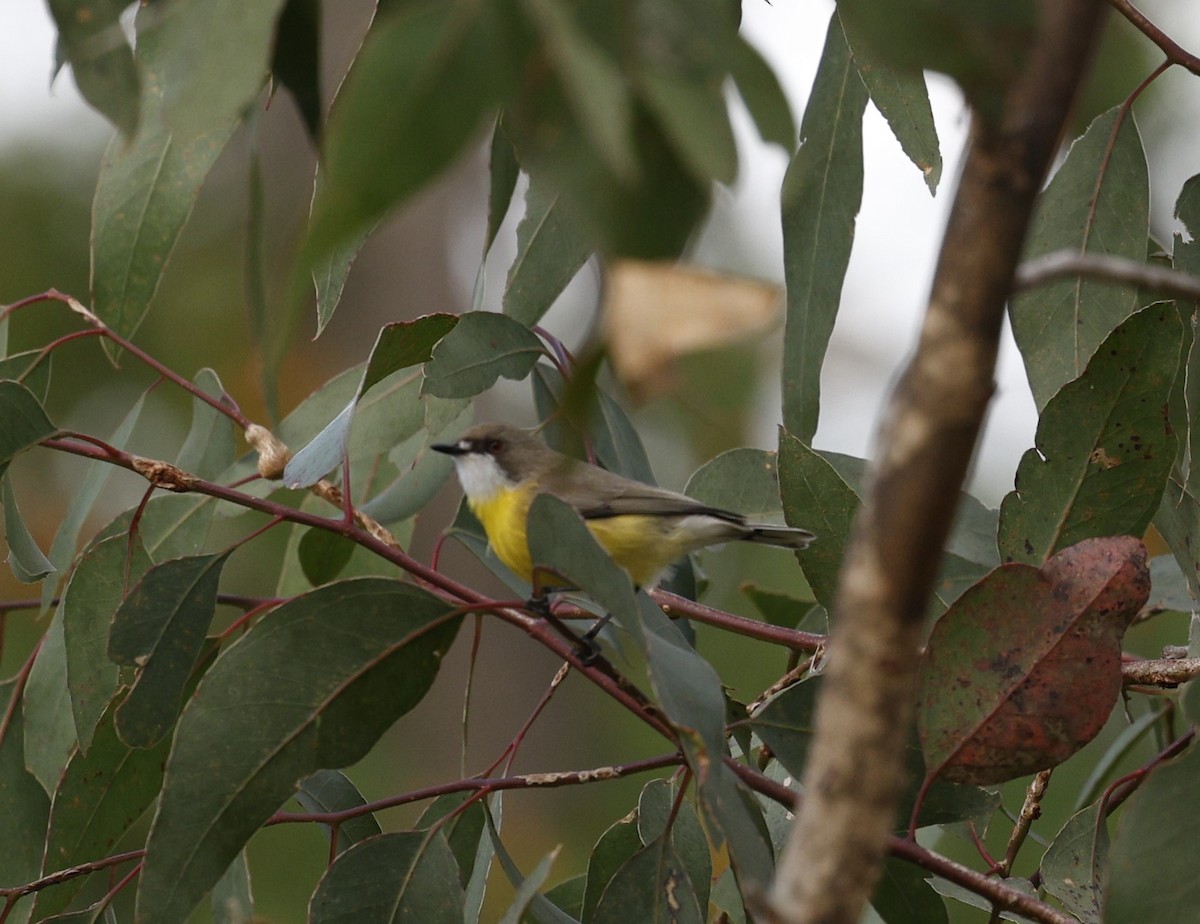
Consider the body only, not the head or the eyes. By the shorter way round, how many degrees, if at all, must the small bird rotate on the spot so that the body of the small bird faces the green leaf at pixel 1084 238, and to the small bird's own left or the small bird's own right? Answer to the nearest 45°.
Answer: approximately 135° to the small bird's own left

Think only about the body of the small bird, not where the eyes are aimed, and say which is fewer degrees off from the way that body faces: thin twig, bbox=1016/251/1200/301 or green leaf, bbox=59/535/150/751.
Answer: the green leaf

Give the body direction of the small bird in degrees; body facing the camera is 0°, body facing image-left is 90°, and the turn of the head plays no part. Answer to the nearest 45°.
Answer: approximately 90°

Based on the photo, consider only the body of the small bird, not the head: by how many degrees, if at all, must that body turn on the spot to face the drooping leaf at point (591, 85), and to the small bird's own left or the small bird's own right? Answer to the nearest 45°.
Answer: approximately 90° to the small bird's own left

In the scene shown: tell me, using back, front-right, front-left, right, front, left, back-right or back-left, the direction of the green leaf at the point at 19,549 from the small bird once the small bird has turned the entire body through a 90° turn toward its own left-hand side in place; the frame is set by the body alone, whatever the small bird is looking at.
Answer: front-right

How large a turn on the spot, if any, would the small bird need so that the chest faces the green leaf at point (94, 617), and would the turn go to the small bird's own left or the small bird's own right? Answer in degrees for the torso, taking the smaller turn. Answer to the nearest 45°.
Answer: approximately 45° to the small bird's own left

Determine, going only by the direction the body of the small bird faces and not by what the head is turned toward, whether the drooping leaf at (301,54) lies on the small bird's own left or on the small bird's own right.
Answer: on the small bird's own left
